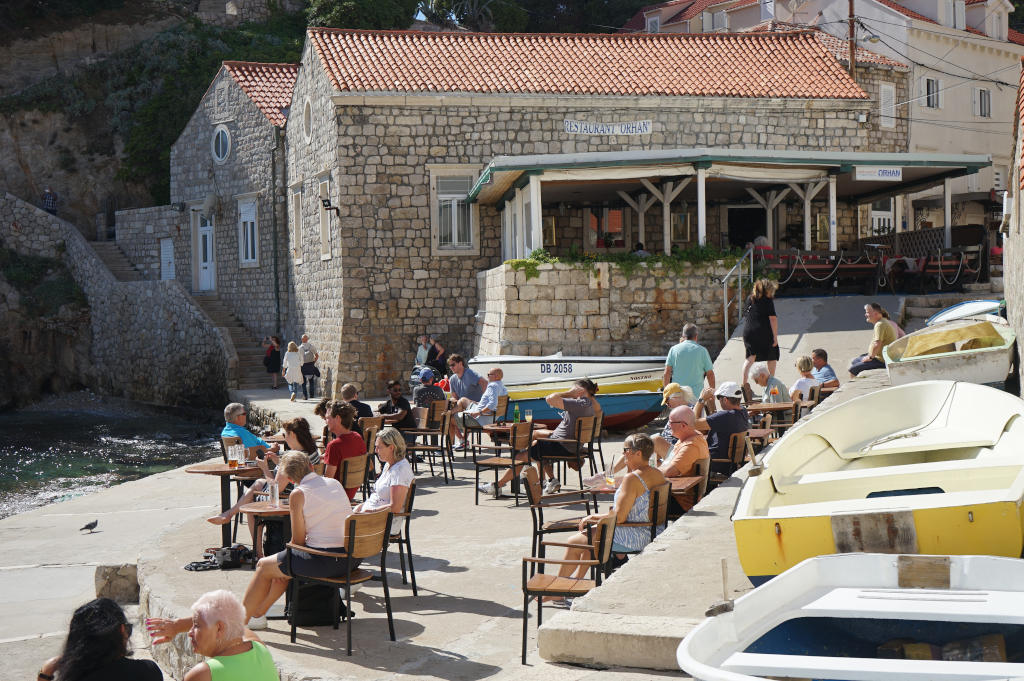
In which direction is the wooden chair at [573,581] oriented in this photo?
to the viewer's left

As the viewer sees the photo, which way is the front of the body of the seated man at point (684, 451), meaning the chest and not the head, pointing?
to the viewer's left

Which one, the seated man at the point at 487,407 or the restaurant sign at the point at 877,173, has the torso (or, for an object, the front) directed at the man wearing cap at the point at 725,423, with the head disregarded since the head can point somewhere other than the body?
the restaurant sign

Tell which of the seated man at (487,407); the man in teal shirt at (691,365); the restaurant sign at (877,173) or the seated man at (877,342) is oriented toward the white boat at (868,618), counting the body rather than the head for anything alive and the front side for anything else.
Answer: the restaurant sign

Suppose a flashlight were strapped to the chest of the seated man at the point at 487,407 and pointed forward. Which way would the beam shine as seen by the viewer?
to the viewer's left

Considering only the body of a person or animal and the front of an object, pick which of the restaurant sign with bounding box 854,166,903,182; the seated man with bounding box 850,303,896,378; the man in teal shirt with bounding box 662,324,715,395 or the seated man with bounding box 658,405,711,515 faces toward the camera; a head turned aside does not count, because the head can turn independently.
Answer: the restaurant sign

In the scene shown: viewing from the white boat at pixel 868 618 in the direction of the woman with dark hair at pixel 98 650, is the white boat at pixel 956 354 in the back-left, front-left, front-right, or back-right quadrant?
back-right
